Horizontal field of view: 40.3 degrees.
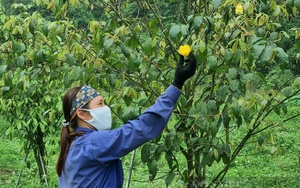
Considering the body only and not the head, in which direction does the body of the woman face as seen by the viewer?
to the viewer's right

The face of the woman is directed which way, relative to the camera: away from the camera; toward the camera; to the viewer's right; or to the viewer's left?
to the viewer's right
